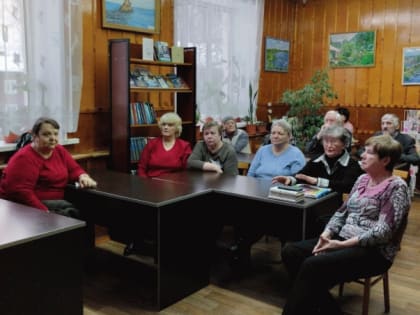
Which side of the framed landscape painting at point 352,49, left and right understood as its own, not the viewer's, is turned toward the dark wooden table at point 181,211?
front

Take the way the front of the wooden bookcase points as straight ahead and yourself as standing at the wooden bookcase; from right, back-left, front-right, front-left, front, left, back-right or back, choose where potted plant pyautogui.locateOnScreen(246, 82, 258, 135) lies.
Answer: left

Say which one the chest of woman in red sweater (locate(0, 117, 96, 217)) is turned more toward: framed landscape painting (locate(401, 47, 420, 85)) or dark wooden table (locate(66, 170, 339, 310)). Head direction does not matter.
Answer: the dark wooden table

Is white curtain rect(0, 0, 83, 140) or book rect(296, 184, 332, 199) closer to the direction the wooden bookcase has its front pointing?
the book

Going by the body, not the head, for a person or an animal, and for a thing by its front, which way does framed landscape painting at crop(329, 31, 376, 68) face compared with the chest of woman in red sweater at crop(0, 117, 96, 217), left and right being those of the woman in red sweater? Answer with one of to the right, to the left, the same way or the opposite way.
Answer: to the right

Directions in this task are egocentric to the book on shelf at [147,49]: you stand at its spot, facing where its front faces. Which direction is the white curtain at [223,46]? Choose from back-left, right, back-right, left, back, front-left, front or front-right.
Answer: back-left

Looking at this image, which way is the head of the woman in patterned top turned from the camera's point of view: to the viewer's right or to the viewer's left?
to the viewer's left

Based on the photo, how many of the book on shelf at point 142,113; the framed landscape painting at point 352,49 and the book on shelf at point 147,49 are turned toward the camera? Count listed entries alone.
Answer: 3

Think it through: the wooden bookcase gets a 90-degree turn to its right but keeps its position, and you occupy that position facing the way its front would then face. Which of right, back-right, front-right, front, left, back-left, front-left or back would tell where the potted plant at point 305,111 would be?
back

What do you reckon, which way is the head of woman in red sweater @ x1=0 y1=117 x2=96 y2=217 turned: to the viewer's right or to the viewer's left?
to the viewer's right

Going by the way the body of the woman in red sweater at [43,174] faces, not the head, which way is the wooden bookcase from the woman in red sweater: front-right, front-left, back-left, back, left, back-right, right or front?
left
